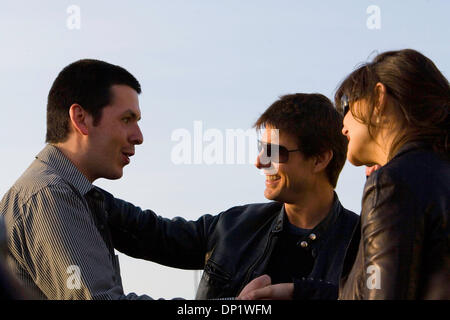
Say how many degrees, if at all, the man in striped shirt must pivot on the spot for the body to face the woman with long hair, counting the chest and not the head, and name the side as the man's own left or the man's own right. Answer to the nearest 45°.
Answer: approximately 45° to the man's own right

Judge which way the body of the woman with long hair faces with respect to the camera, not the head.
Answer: to the viewer's left

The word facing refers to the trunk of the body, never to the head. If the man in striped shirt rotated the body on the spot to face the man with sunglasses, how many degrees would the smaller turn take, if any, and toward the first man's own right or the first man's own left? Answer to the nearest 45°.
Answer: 0° — they already face them

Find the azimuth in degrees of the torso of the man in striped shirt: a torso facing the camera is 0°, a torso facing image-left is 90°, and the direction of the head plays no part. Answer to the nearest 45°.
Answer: approximately 270°

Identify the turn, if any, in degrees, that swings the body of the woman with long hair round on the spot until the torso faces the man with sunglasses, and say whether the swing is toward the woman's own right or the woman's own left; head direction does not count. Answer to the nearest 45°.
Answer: approximately 45° to the woman's own right

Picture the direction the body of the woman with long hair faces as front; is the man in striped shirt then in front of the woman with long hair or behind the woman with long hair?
in front

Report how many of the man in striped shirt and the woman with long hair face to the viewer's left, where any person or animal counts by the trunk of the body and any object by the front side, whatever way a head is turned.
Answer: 1

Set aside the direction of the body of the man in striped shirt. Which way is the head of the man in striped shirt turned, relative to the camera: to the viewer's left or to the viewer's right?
to the viewer's right

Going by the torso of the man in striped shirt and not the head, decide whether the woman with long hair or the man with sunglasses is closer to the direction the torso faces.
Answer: the man with sunglasses

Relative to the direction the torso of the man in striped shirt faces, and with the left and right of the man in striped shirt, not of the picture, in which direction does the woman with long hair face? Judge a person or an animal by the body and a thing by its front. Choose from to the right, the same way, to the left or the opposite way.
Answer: the opposite way

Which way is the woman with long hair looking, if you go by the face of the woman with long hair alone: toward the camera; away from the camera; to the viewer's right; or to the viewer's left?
to the viewer's left
